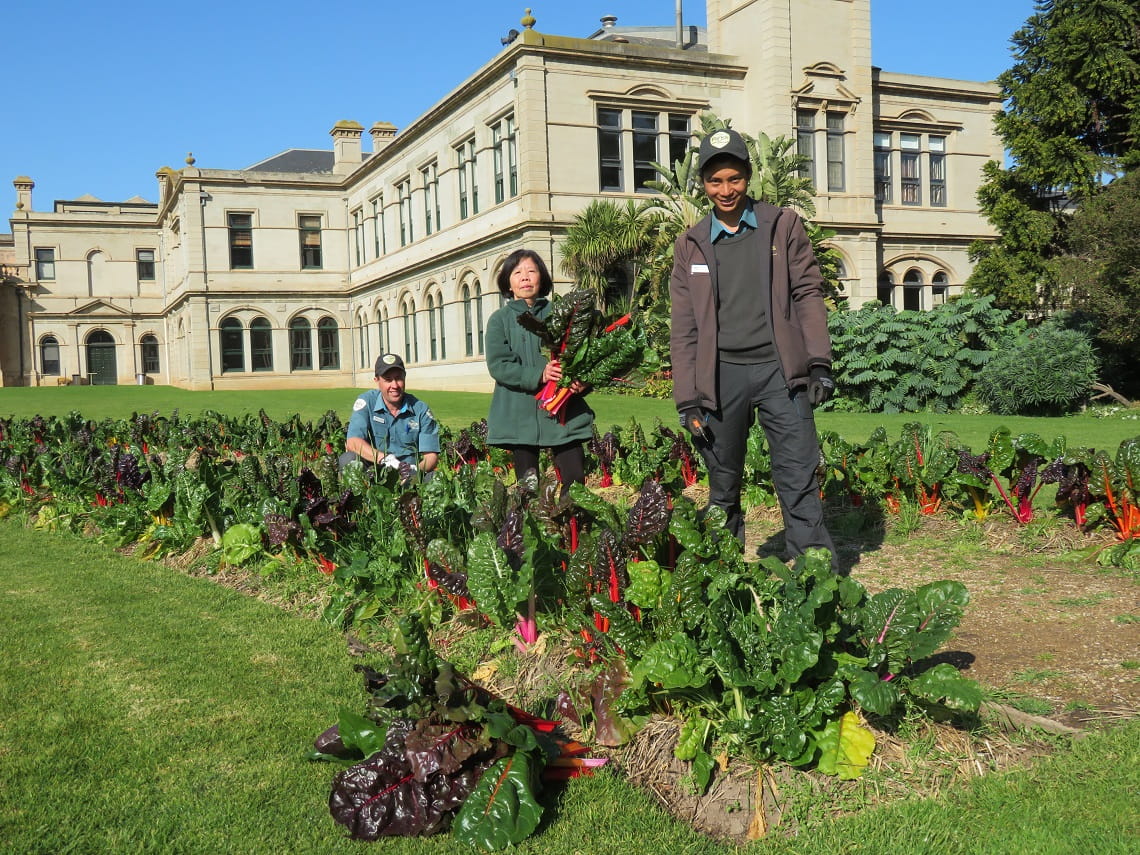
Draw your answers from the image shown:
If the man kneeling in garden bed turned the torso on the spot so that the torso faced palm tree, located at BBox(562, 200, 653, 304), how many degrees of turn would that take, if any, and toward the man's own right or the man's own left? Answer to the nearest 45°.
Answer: approximately 180°

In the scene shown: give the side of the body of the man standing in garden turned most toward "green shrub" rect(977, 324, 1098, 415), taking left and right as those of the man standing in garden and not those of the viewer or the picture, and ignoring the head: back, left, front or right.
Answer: back

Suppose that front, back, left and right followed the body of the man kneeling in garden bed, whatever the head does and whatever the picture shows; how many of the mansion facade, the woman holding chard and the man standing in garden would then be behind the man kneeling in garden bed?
1

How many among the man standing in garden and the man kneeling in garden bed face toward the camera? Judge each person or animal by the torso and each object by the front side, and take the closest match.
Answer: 2

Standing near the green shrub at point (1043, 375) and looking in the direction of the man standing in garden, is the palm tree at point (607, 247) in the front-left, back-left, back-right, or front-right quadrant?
back-right

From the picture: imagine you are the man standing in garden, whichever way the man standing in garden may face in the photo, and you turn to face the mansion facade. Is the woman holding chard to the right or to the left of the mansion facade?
left

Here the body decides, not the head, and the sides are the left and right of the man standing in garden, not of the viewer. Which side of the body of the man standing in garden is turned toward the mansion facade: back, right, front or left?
back

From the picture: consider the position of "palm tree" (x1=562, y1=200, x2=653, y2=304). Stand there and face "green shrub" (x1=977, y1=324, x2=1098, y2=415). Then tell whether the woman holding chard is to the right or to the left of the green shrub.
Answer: right

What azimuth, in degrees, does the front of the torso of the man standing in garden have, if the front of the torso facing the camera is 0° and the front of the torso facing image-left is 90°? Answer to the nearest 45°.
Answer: approximately 0°

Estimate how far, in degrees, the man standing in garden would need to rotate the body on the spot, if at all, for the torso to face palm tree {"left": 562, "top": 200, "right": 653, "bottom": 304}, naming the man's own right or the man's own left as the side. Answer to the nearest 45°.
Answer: approximately 180°

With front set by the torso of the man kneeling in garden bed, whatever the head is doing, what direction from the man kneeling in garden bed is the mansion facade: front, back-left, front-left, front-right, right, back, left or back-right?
back
